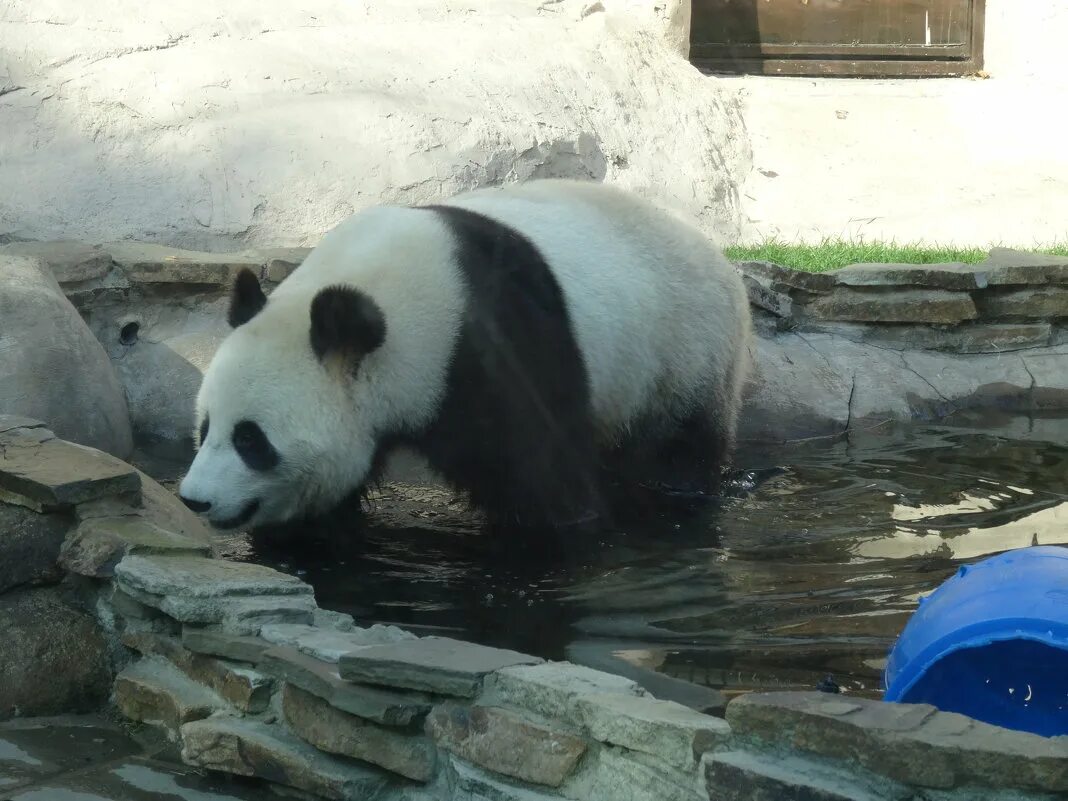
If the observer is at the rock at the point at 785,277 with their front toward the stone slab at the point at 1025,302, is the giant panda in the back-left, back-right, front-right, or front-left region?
back-right

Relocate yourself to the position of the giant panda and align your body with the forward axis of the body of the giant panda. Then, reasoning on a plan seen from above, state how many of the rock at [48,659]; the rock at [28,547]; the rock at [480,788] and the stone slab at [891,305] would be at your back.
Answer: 1

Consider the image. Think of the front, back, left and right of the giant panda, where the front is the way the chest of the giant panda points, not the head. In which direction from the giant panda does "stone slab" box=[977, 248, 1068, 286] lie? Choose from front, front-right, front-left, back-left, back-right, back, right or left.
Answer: back

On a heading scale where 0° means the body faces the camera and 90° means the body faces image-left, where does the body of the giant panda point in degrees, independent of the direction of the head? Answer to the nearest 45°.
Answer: approximately 45°

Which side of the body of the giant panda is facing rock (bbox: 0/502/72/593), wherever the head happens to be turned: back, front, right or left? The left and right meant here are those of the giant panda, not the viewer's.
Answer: front

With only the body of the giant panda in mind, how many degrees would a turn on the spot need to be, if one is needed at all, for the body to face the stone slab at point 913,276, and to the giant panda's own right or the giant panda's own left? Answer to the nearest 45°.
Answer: approximately 180°

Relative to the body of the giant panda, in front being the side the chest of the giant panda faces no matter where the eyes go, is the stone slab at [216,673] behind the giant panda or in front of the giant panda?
in front

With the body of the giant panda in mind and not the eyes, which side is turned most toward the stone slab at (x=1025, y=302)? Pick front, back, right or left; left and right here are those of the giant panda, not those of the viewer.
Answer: back

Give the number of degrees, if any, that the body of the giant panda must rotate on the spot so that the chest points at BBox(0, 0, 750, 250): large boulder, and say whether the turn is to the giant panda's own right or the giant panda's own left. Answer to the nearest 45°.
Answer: approximately 135° to the giant panda's own right

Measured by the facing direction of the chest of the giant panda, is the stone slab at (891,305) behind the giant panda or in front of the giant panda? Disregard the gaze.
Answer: behind

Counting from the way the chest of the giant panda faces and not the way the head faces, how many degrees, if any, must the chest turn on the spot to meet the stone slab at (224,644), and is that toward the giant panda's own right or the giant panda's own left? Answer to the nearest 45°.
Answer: approximately 45° to the giant panda's own left

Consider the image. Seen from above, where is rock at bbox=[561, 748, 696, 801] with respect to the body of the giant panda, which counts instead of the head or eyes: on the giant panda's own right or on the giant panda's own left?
on the giant panda's own left
